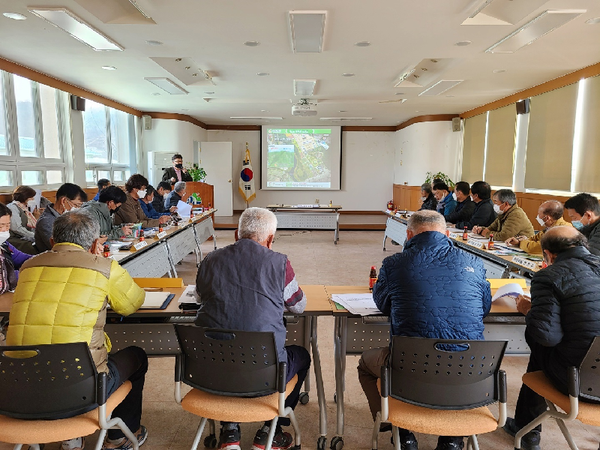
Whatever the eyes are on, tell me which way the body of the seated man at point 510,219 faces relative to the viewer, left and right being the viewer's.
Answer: facing to the left of the viewer

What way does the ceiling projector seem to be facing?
away from the camera

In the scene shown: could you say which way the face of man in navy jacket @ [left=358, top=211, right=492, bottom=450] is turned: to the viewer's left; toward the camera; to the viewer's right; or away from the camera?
away from the camera

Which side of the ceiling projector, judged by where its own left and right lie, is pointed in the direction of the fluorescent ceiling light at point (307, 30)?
back

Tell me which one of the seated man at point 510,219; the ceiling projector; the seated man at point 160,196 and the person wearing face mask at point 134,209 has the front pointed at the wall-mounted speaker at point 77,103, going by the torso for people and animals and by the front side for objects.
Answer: the seated man at point 510,219

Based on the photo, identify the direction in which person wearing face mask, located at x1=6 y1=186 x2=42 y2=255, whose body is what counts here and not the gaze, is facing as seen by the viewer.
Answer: to the viewer's right

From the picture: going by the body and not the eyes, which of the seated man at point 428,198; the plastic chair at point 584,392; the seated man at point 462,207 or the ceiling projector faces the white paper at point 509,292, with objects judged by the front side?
the plastic chair

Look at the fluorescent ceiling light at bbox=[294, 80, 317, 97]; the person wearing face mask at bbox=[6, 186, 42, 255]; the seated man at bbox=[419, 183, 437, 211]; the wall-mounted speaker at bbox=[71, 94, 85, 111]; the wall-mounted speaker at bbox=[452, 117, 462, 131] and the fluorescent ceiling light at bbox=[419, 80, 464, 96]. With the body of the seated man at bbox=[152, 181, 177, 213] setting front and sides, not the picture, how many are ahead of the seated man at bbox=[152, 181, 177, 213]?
4

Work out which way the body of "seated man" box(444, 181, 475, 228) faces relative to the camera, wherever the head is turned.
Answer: to the viewer's left

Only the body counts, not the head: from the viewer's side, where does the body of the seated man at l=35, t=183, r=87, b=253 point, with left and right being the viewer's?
facing to the right of the viewer

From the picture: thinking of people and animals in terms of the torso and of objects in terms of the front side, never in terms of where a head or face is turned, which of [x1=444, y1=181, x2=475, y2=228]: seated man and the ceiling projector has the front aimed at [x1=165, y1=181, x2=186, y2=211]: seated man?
[x1=444, y1=181, x2=475, y2=228]: seated man

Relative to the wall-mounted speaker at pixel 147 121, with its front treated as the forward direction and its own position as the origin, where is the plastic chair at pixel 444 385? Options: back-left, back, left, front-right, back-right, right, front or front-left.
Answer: front-right

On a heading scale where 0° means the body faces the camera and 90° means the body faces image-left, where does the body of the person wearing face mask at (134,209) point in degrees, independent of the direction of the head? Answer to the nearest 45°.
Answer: approximately 270°

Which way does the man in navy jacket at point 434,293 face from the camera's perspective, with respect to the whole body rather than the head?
away from the camera

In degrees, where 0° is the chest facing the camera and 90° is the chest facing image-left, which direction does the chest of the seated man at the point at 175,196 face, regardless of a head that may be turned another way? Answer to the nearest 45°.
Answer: approximately 270°

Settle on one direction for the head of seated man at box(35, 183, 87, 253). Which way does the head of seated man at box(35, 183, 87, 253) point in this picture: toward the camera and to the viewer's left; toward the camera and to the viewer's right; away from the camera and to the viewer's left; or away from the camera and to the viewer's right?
toward the camera and to the viewer's right

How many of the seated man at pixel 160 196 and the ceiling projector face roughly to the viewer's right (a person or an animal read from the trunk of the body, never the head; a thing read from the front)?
1
